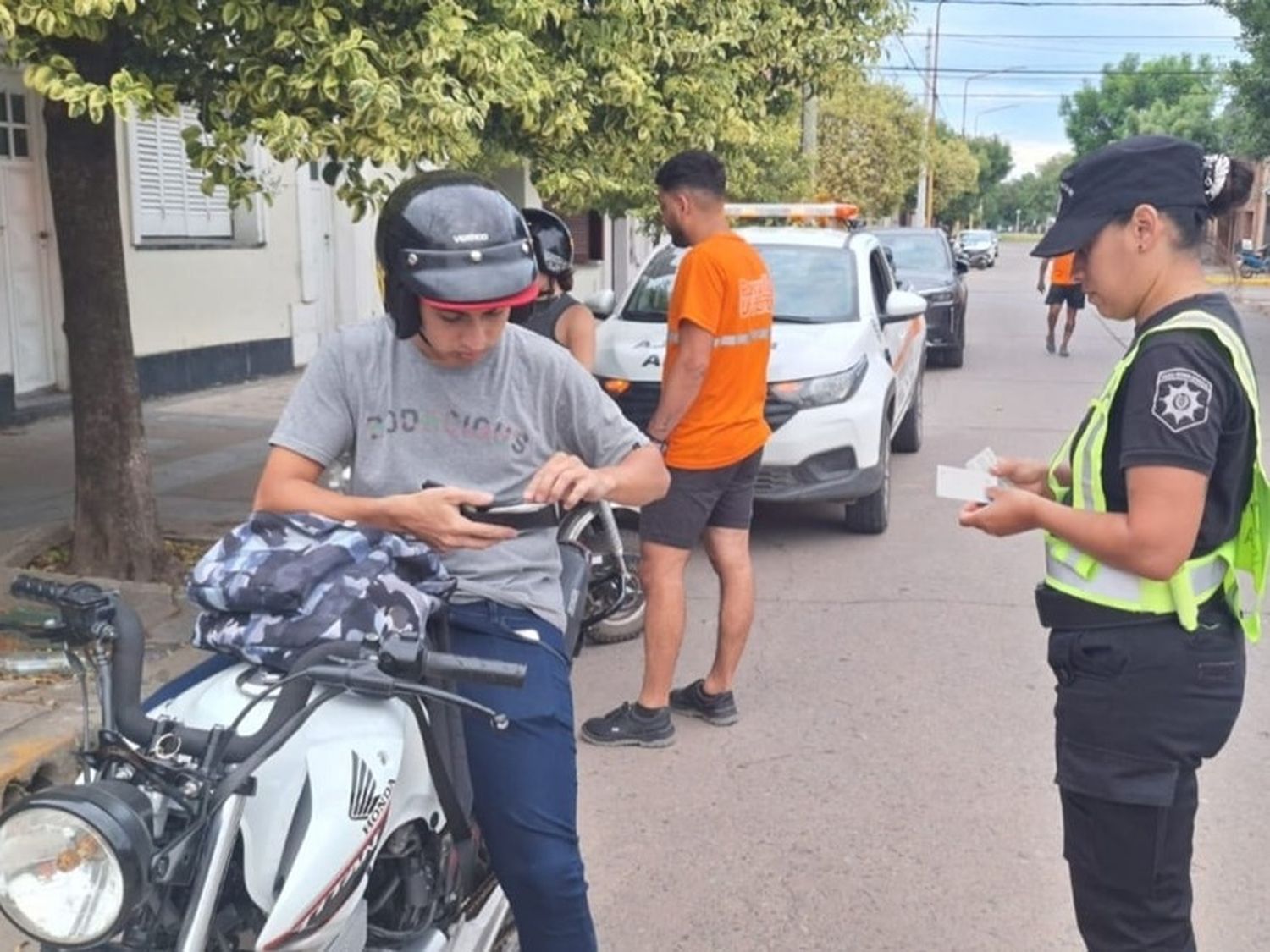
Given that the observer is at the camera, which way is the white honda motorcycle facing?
facing the viewer and to the left of the viewer

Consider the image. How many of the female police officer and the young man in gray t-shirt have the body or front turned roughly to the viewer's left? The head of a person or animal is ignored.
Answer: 1

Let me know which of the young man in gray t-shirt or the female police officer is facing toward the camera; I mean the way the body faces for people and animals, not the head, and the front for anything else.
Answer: the young man in gray t-shirt

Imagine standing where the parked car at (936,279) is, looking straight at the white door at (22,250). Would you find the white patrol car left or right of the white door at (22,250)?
left

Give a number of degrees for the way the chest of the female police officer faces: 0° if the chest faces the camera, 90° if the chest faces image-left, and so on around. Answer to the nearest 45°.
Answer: approximately 90°

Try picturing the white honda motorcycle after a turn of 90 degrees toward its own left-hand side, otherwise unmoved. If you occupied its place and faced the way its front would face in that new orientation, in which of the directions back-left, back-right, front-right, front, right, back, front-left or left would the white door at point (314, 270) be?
back-left

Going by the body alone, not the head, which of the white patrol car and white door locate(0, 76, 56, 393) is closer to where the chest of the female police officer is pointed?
the white door

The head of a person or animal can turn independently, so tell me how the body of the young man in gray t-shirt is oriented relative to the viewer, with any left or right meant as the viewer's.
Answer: facing the viewer

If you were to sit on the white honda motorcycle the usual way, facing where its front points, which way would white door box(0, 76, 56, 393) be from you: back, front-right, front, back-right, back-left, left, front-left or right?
back-right

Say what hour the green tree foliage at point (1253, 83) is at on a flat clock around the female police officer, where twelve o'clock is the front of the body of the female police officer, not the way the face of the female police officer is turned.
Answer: The green tree foliage is roughly at 3 o'clock from the female police officer.

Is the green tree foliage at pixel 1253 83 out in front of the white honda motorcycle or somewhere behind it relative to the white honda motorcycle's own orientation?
behind

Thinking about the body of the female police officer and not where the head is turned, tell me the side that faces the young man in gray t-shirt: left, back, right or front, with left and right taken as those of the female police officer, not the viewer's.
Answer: front

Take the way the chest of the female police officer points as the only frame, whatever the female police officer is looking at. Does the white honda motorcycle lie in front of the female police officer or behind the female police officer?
in front

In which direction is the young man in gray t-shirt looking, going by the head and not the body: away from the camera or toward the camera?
toward the camera

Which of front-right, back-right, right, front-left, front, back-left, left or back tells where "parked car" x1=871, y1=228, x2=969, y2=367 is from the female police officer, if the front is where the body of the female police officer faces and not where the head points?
right

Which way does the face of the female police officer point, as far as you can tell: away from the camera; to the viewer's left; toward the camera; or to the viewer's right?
to the viewer's left
